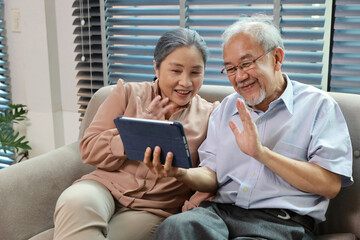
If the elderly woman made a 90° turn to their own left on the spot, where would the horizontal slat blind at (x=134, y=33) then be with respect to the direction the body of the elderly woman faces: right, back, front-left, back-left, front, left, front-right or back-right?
left

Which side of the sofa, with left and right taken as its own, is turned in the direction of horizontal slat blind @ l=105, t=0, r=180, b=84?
back

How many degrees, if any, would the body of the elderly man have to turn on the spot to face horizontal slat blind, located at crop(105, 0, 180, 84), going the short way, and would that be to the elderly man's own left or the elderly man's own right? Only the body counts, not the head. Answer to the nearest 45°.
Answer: approximately 90° to the elderly man's own right

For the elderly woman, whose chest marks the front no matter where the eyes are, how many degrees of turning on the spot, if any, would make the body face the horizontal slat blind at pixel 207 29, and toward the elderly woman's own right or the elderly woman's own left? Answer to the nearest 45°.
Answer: approximately 135° to the elderly woman's own left

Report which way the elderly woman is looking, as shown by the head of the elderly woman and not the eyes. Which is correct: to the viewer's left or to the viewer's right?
to the viewer's right

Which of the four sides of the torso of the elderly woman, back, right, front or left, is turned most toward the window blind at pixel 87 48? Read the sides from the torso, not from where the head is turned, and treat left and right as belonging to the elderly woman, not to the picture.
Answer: back

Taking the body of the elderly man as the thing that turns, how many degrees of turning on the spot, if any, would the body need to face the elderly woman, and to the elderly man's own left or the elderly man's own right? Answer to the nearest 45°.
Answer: approximately 45° to the elderly man's own right

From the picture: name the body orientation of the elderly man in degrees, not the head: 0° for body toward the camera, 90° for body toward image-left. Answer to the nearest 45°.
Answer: approximately 45°

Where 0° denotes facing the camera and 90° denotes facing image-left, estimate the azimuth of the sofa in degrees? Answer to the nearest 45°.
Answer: approximately 0°
